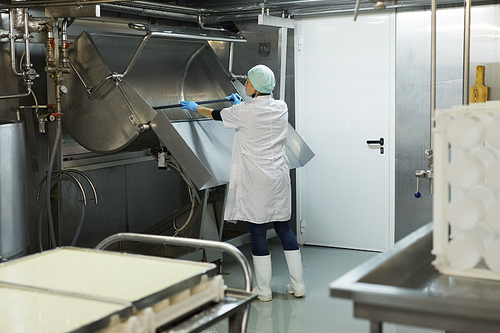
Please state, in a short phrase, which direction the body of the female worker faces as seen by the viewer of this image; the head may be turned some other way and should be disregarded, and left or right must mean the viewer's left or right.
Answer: facing away from the viewer and to the left of the viewer

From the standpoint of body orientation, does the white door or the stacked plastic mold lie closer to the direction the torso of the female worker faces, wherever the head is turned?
the white door

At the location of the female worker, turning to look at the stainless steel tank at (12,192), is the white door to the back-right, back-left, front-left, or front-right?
back-right

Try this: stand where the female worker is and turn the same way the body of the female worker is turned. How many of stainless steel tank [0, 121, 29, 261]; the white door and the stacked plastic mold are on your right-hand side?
1

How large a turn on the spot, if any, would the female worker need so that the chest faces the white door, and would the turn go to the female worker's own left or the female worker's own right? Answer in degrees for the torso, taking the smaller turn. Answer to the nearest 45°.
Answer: approximately 90° to the female worker's own right

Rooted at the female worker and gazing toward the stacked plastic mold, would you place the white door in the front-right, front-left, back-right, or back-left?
back-left

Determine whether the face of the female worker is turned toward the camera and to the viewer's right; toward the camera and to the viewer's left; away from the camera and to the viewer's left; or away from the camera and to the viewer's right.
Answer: away from the camera and to the viewer's left

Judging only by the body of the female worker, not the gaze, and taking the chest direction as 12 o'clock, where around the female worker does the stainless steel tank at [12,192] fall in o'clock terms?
The stainless steel tank is roughly at 10 o'clock from the female worker.

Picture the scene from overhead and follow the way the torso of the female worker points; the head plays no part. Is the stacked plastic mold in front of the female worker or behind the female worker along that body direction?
behind
